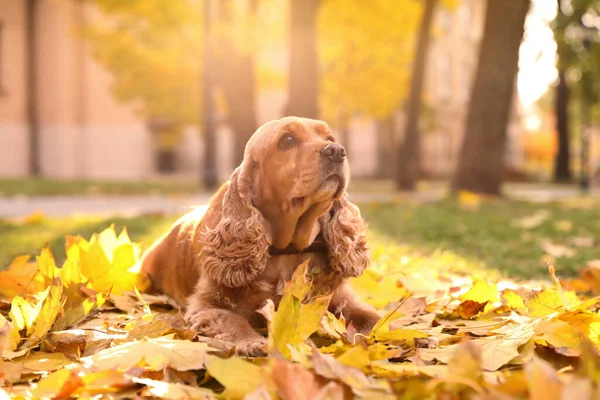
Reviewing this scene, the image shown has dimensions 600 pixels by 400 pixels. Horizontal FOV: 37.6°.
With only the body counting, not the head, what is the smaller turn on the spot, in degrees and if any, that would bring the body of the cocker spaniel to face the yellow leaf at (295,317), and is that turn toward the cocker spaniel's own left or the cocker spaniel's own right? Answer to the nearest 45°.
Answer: approximately 45° to the cocker spaniel's own right

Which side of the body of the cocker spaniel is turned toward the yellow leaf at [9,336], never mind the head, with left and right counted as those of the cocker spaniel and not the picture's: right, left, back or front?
right

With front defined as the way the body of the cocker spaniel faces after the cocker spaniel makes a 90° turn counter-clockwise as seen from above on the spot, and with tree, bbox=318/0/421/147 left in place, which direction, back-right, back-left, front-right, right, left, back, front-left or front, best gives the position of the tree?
front-left

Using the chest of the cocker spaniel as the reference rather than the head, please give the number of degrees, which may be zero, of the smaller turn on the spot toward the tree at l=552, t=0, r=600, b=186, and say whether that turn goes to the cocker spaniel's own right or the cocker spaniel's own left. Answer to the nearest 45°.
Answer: approximately 90° to the cocker spaniel's own left

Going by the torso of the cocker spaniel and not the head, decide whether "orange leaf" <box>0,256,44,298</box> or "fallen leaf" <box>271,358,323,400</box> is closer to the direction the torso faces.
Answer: the fallen leaf

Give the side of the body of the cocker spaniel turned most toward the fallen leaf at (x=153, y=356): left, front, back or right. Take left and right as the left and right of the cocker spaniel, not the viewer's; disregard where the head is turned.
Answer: right

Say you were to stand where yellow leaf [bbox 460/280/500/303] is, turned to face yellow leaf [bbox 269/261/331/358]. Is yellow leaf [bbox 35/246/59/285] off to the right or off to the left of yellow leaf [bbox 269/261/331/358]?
right

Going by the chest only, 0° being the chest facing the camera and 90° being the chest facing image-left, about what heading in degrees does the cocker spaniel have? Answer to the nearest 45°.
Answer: approximately 315°

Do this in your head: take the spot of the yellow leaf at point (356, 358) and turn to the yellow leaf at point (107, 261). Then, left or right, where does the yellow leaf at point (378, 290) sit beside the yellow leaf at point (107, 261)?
right

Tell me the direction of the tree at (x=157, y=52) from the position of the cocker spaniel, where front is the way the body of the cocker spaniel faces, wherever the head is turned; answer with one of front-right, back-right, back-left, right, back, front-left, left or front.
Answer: back-left

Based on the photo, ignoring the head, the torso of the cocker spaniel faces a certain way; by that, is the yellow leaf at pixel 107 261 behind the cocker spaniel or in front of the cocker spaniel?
behind
